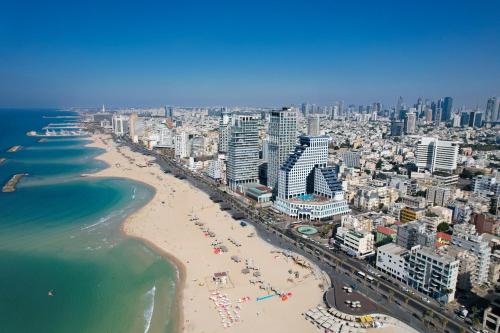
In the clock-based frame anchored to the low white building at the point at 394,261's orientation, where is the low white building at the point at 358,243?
the low white building at the point at 358,243 is roughly at 3 o'clock from the low white building at the point at 394,261.

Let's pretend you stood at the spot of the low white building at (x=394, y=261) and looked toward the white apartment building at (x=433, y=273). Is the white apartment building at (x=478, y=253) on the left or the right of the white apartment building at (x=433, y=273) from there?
left

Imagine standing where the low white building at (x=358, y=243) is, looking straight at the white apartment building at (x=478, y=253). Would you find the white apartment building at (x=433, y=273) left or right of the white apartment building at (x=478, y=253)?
right

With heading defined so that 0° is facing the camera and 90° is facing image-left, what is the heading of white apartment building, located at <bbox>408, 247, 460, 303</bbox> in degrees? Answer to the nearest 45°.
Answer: approximately 45°

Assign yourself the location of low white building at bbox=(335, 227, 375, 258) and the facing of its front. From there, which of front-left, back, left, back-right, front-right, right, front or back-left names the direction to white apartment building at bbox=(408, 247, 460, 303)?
left

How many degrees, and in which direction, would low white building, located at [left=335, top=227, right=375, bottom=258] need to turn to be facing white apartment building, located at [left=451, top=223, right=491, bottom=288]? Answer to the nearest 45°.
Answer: approximately 135° to its left
